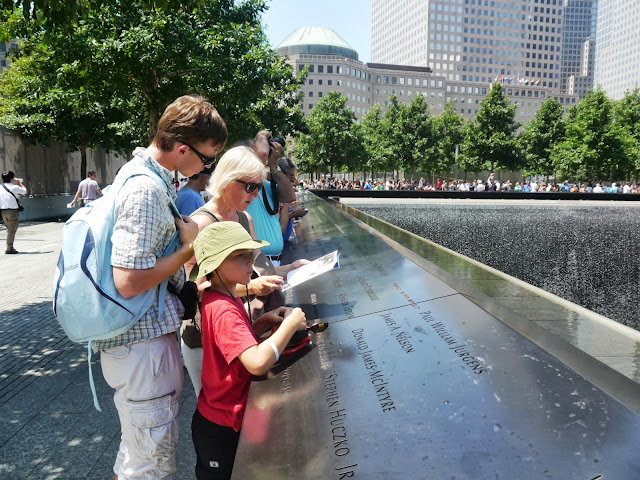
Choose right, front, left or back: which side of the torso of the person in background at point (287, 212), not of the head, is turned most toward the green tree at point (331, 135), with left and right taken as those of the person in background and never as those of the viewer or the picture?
left

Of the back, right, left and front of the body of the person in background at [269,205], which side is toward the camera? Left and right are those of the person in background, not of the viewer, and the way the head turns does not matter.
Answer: right

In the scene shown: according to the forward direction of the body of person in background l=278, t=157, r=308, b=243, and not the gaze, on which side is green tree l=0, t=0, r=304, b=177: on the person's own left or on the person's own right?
on the person's own left

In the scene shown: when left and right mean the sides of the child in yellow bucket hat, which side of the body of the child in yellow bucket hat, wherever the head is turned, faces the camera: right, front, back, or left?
right

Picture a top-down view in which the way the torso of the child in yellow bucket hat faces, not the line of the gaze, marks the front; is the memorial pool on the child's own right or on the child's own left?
on the child's own left

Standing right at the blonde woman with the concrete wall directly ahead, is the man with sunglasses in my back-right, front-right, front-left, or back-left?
back-left

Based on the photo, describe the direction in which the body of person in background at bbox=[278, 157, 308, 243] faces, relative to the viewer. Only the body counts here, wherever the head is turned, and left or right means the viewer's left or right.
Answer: facing to the right of the viewer

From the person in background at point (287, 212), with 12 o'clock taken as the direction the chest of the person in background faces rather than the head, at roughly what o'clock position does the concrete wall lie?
The concrete wall is roughly at 8 o'clock from the person in background.

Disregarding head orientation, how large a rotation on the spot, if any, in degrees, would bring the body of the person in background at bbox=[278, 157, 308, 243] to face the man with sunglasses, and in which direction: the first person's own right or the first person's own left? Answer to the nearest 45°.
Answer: approximately 90° to the first person's own right

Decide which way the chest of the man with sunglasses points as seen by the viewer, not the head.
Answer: to the viewer's right

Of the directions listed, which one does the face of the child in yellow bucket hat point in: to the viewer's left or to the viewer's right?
to the viewer's right

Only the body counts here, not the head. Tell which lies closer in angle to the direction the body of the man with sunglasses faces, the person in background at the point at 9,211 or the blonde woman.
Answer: the blonde woman

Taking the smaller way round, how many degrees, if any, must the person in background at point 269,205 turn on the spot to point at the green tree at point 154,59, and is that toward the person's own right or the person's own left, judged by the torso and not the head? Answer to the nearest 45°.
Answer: approximately 90° to the person's own left

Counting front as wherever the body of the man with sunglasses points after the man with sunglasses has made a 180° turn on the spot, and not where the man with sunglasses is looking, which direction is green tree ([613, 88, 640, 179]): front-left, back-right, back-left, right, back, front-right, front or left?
back-right
